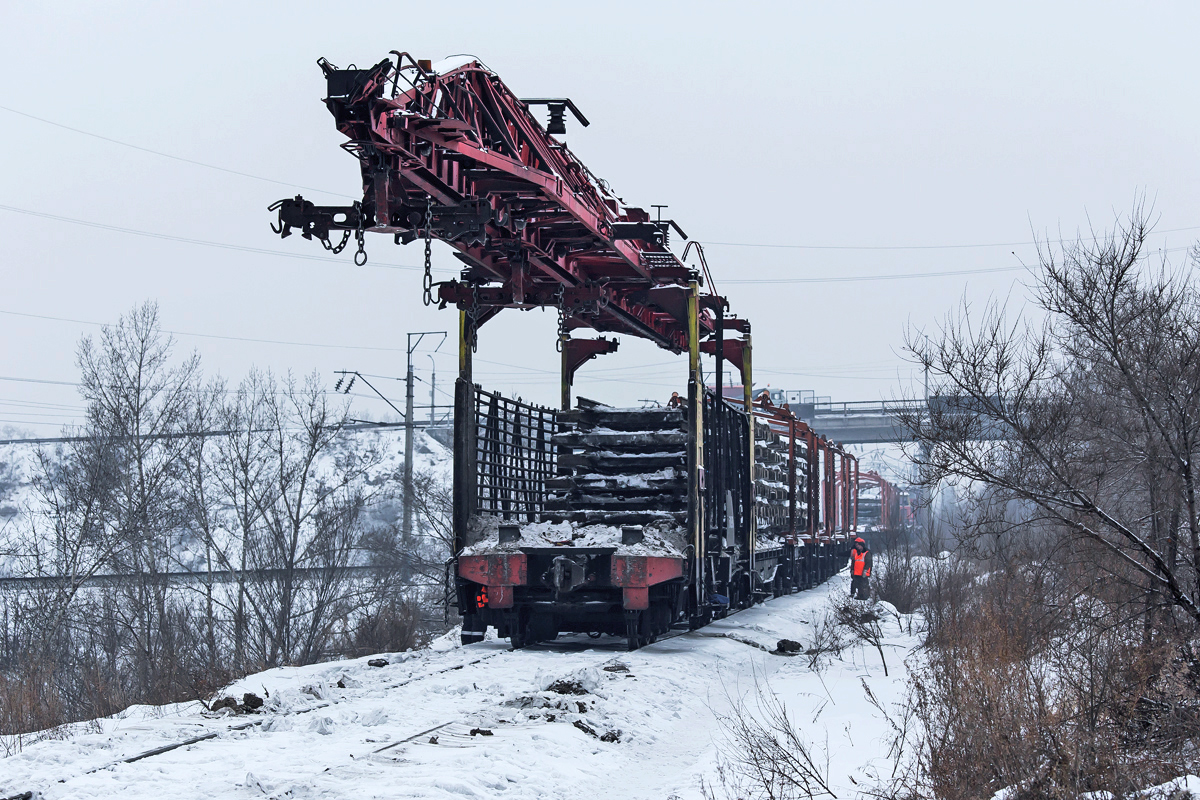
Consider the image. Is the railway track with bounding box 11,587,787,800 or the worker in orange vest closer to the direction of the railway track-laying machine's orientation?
the railway track

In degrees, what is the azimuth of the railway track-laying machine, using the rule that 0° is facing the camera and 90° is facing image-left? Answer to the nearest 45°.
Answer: approximately 45°

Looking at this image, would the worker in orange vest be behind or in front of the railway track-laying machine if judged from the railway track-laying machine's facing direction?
behind

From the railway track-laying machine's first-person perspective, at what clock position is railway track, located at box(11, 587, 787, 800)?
The railway track is roughly at 11 o'clock from the railway track-laying machine.
